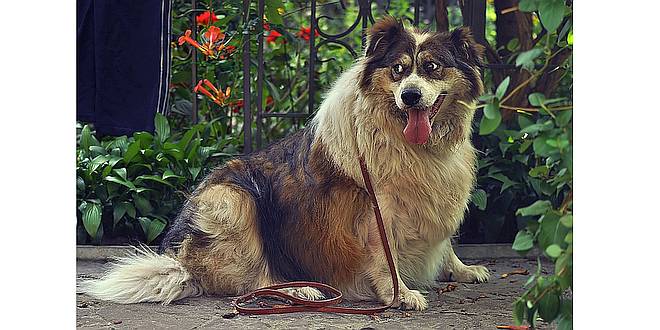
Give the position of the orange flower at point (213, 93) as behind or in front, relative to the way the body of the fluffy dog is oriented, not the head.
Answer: behind

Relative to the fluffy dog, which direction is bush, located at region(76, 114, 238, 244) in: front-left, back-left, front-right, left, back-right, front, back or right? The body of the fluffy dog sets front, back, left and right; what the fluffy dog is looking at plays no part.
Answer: back

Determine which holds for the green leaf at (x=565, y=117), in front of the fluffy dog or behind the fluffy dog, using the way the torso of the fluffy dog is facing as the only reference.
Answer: in front

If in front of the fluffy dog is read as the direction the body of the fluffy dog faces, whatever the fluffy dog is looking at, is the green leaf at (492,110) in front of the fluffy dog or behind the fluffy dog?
in front

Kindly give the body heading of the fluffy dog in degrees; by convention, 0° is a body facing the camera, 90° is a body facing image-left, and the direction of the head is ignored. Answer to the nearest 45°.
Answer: approximately 315°

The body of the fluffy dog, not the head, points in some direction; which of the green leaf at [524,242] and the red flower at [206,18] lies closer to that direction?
the green leaf

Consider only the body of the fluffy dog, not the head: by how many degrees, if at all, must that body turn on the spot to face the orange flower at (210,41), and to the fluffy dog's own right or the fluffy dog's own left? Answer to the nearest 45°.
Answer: approximately 180°
